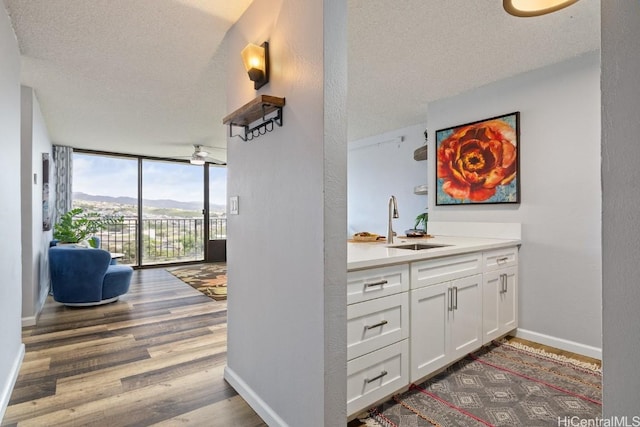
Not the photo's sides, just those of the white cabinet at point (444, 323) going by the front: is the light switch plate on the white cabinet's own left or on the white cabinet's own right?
on the white cabinet's own right

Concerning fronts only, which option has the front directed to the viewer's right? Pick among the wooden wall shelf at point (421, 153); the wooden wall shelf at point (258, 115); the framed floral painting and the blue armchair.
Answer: the blue armchair

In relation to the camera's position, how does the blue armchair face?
facing to the right of the viewer

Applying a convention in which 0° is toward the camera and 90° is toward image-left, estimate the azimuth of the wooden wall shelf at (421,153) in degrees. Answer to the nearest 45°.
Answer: approximately 45°

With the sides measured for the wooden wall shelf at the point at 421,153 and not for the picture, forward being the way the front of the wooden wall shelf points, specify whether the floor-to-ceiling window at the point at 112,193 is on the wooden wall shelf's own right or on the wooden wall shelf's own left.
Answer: on the wooden wall shelf's own right

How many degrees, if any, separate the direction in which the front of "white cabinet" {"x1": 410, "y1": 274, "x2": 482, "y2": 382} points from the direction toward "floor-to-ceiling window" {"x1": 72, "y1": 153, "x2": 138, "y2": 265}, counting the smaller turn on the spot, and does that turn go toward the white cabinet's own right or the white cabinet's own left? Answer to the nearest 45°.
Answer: approximately 135° to the white cabinet's own right

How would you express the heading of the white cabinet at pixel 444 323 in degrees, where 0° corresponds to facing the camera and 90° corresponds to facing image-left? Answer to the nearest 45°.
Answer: approximately 315°
